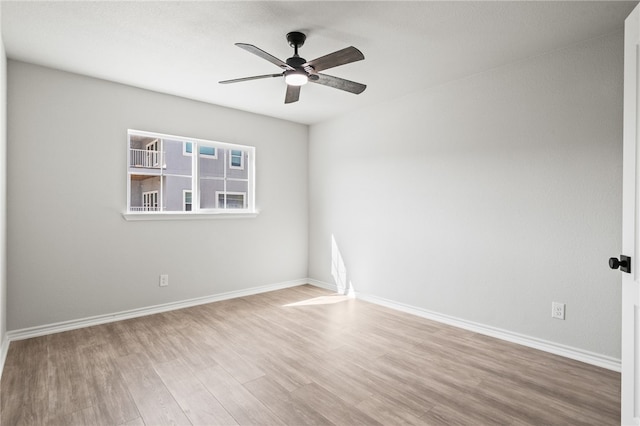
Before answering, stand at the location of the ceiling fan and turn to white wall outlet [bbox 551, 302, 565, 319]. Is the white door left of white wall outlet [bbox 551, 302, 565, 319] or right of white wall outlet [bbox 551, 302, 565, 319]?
right

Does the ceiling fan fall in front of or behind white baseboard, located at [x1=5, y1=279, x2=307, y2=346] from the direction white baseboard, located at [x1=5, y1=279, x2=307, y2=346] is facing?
in front

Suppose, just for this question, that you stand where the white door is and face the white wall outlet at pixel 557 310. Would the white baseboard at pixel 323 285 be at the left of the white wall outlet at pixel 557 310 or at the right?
left

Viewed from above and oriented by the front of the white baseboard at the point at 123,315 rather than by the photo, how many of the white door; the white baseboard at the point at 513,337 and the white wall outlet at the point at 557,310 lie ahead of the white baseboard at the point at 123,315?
3

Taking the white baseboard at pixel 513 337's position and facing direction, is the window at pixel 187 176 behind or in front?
in front

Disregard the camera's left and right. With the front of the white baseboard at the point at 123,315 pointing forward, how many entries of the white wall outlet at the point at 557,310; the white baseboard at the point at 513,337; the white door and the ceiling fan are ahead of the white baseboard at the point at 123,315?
4

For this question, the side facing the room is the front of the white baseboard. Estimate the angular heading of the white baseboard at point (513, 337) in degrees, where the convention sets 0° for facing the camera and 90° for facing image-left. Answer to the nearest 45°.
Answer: approximately 45°
